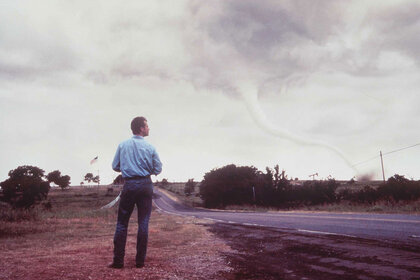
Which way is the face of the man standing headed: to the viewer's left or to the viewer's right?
to the viewer's right

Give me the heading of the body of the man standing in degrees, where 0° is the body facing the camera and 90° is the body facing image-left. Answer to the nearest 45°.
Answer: approximately 180°

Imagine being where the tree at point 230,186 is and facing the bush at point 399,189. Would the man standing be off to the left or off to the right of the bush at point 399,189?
right

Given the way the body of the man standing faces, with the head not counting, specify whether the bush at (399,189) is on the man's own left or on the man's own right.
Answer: on the man's own right

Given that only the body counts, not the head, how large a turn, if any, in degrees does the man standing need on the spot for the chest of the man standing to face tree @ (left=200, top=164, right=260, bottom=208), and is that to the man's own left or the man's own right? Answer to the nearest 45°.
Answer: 0° — they already face it
